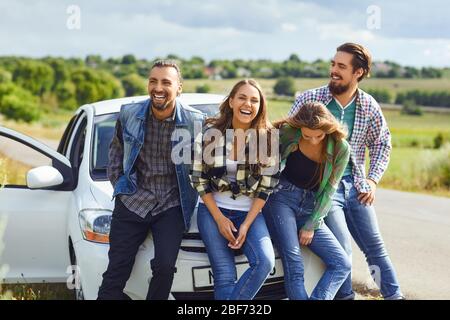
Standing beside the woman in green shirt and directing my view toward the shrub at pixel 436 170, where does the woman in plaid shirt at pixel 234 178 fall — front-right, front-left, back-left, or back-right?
back-left

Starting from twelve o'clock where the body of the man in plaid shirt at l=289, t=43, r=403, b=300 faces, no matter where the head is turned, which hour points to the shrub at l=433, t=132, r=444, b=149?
The shrub is roughly at 5 o'clock from the man in plaid shirt.

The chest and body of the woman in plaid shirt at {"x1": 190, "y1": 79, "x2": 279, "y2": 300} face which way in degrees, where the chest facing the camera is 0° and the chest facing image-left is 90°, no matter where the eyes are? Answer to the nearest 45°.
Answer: approximately 0°

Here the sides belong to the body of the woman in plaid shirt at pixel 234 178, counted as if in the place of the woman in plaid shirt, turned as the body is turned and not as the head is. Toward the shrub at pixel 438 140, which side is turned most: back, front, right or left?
back

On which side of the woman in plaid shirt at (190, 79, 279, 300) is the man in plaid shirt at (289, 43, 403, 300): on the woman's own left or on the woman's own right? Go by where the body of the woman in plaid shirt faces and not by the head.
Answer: on the woman's own left

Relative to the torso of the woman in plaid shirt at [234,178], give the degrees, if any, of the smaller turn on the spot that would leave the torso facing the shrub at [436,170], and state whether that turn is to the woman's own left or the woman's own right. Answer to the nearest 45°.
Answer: approximately 180°
